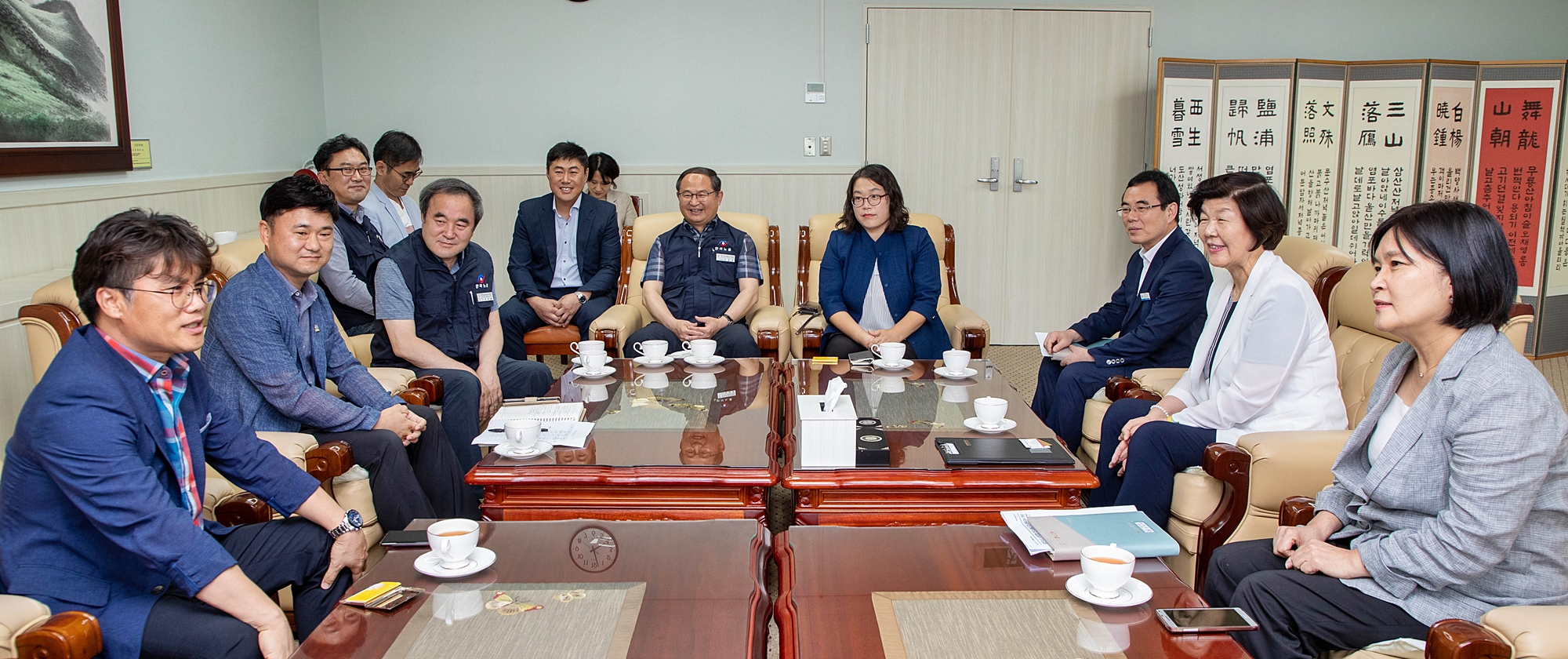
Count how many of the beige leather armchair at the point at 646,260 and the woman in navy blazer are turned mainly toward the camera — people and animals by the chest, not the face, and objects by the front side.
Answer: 2

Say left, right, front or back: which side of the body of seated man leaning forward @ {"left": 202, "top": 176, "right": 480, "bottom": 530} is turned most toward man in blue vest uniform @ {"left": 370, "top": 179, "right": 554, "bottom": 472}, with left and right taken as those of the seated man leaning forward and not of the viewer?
left

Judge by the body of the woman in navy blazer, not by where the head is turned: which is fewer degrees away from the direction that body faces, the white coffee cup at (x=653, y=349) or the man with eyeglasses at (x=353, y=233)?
the white coffee cup

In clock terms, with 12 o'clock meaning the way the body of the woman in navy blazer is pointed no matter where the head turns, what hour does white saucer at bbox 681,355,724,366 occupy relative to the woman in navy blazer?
The white saucer is roughly at 1 o'clock from the woman in navy blazer.

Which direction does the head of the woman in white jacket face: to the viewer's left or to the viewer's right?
to the viewer's left
